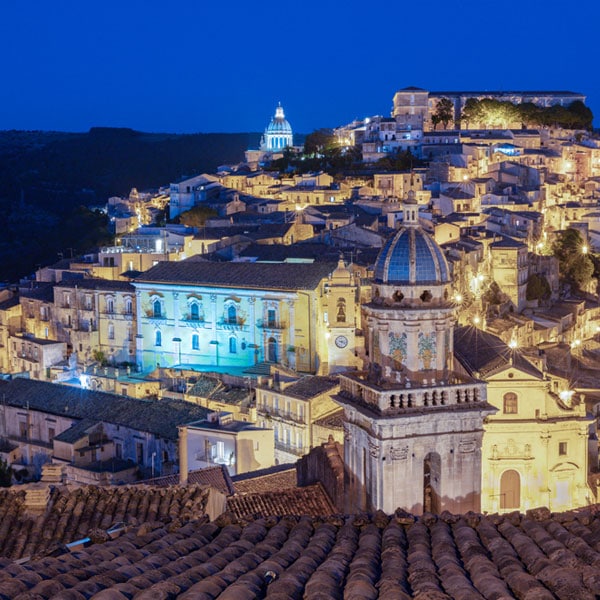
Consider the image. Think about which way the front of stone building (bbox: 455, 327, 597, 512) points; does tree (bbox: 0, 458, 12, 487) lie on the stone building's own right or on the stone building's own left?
on the stone building's own right

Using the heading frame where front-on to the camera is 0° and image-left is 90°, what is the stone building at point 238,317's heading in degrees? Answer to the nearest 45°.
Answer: approximately 0°

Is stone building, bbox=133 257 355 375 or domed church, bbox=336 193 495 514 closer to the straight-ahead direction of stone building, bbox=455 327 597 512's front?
the domed church

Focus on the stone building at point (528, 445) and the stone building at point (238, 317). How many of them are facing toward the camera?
2
